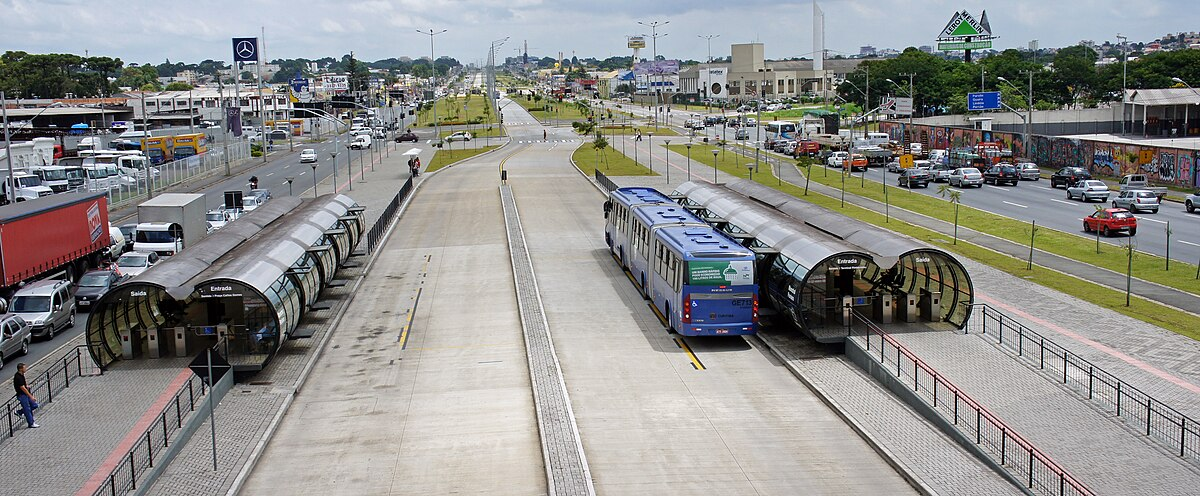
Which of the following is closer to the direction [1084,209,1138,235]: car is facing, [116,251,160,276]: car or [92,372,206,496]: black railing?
the car

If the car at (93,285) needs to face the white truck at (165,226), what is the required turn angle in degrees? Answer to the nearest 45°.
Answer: approximately 135° to its right

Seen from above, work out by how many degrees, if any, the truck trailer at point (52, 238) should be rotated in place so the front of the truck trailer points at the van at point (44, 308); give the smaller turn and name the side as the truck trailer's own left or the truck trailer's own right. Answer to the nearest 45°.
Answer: approximately 45° to the truck trailer's own left

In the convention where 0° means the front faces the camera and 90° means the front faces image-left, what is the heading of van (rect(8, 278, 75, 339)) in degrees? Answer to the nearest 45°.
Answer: approximately 45°
